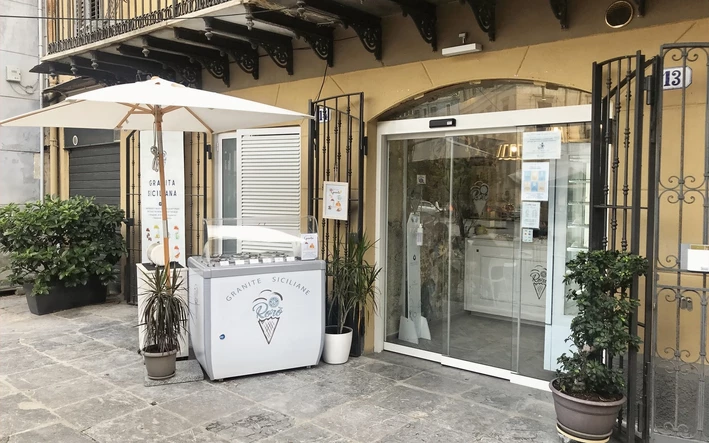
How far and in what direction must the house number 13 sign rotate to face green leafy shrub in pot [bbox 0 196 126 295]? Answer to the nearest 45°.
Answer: approximately 45° to its right

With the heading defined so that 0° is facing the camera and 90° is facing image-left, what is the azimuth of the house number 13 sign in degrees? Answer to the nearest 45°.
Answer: approximately 45°

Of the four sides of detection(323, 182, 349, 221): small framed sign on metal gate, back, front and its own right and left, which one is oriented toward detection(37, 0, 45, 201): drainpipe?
right

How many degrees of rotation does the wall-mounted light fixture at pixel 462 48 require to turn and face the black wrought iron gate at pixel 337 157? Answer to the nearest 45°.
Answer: approximately 90° to its right

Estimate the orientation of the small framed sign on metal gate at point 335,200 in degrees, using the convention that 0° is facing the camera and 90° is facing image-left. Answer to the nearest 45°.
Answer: approximately 45°

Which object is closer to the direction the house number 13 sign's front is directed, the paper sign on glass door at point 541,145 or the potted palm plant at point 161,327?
the potted palm plant

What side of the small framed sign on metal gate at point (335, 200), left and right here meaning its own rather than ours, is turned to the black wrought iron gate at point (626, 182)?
left

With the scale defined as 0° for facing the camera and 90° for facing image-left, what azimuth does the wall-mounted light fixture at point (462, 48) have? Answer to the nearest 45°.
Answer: approximately 45°

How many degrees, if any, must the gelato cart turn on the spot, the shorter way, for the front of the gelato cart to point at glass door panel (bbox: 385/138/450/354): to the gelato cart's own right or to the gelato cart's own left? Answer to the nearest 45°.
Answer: approximately 90° to the gelato cart's own left
